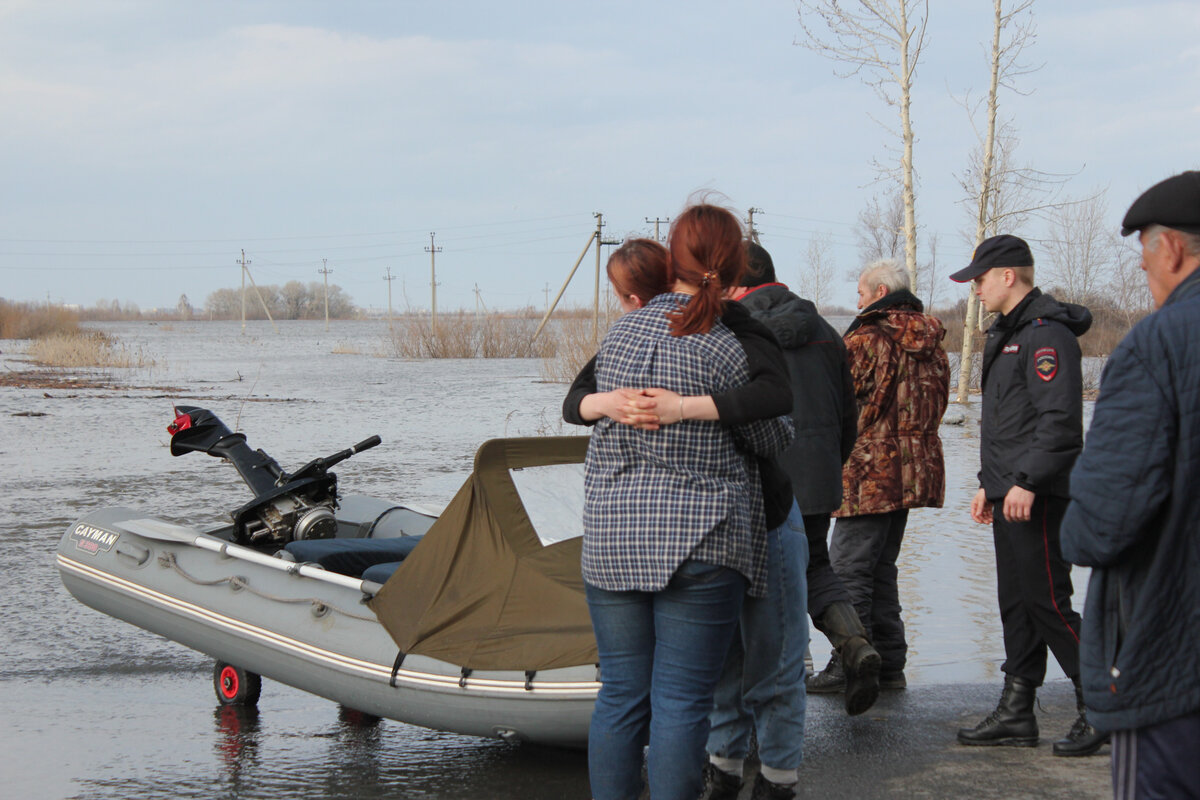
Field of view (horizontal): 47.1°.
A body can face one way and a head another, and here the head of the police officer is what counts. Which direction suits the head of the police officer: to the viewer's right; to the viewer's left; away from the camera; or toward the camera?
to the viewer's left

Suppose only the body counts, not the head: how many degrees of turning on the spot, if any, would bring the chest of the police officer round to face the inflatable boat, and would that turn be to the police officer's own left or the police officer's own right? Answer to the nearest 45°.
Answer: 0° — they already face it

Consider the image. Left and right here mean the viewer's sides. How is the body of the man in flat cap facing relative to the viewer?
facing away from the viewer and to the left of the viewer

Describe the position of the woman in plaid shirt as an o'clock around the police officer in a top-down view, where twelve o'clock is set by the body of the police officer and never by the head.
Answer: The woman in plaid shirt is roughly at 10 o'clock from the police officer.

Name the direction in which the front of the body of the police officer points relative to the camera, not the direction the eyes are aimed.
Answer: to the viewer's left

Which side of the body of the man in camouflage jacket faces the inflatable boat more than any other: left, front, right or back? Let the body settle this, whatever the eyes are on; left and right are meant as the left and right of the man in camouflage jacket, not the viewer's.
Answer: left

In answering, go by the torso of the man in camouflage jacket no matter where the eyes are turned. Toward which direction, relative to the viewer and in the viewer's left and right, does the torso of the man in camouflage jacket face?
facing away from the viewer and to the left of the viewer

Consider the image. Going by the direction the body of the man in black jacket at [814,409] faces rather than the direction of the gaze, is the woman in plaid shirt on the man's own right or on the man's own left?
on the man's own left

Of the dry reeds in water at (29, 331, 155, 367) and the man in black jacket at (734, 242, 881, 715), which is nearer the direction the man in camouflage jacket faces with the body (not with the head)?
the dry reeds in water

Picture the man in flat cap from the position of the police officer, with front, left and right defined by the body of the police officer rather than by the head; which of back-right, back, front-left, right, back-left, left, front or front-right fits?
left

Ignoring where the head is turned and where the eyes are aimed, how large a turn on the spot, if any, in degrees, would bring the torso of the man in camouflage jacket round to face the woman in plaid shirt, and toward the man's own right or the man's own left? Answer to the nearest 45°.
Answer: approximately 135° to the man's own left

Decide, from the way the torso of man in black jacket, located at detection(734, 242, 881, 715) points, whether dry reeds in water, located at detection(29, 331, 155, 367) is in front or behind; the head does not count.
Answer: in front

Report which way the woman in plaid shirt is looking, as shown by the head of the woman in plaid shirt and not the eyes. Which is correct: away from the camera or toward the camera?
away from the camera
